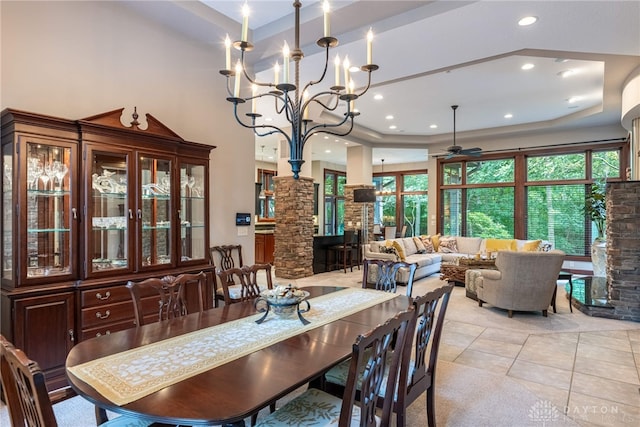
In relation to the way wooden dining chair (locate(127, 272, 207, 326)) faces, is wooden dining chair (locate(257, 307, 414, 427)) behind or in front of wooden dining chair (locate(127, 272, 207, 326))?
in front

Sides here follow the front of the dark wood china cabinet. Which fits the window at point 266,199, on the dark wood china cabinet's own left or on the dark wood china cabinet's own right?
on the dark wood china cabinet's own left

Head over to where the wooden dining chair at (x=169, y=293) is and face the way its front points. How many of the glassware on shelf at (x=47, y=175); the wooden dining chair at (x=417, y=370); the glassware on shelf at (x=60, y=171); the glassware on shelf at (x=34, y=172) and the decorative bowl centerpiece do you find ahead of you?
2

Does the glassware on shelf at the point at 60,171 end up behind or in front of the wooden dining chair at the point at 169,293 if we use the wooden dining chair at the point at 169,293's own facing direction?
behind

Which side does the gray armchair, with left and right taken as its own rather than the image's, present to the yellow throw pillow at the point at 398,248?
front

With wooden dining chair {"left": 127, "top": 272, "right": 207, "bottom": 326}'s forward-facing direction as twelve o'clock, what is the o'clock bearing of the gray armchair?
The gray armchair is roughly at 10 o'clock from the wooden dining chair.

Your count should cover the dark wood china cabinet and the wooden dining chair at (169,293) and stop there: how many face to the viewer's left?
0

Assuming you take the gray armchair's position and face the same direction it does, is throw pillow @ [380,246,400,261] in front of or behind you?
in front

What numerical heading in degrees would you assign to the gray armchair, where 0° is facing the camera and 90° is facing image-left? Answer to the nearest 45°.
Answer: approximately 135°

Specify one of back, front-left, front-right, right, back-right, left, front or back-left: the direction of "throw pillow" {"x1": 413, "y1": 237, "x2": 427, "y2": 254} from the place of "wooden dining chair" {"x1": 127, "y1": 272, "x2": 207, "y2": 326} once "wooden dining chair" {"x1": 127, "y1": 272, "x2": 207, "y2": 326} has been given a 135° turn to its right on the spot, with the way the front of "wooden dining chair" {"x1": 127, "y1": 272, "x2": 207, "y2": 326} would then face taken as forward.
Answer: back-right

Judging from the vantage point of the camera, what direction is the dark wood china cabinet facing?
facing the viewer and to the right of the viewer

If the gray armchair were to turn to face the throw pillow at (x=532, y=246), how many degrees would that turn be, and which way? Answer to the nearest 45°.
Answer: approximately 45° to its right

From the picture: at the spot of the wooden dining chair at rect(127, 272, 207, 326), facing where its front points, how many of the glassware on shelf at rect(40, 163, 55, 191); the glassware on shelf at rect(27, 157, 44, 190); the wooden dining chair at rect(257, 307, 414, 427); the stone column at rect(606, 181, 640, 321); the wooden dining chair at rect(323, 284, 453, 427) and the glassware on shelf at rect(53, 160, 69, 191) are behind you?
3

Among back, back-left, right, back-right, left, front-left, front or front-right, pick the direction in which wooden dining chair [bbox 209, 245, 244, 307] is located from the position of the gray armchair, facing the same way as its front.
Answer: left
